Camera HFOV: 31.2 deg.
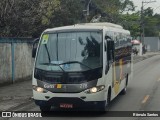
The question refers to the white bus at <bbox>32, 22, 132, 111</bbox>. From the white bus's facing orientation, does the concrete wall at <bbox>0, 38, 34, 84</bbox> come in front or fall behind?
behind

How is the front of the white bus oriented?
toward the camera
